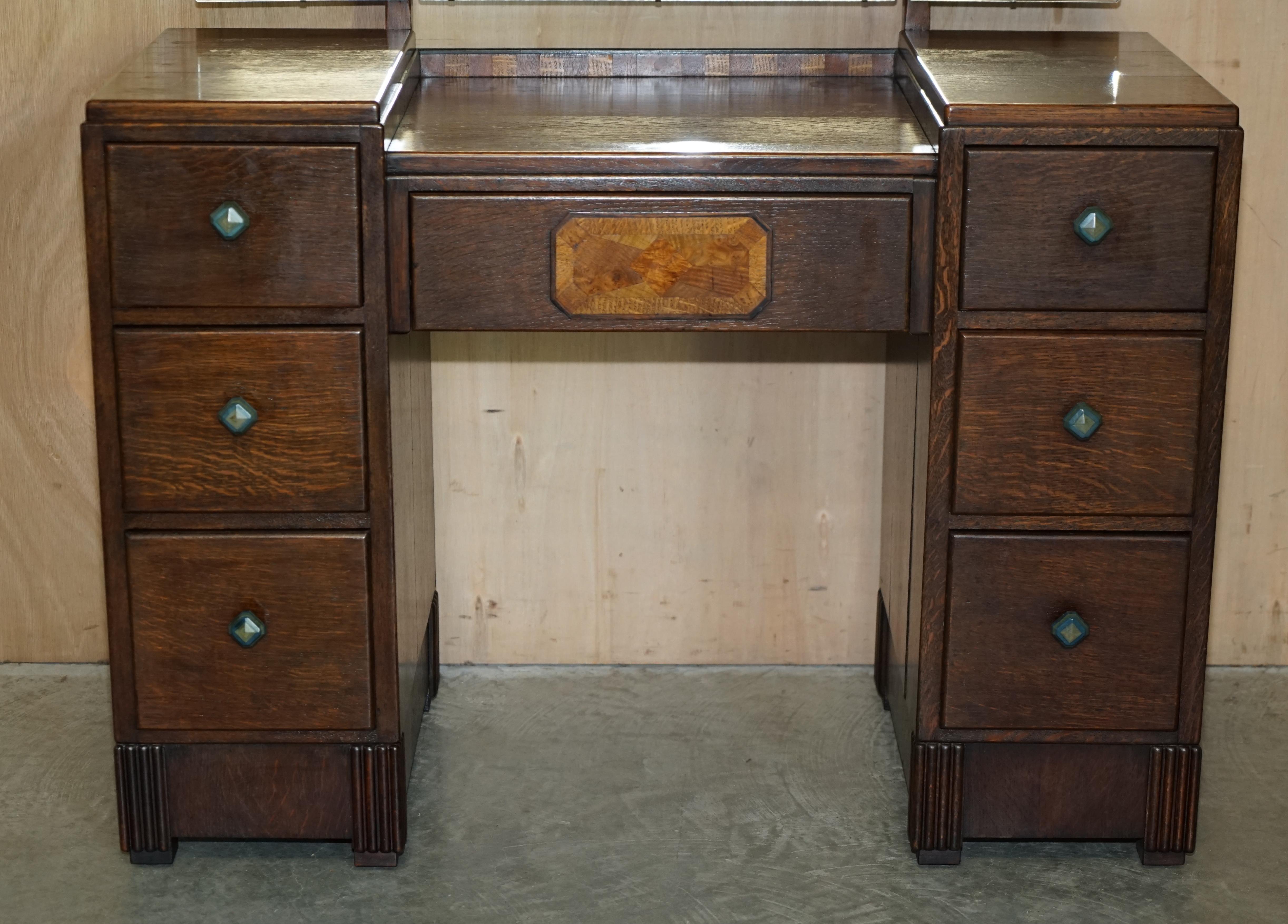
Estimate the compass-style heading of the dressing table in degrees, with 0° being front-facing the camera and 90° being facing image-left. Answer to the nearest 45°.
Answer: approximately 0°
